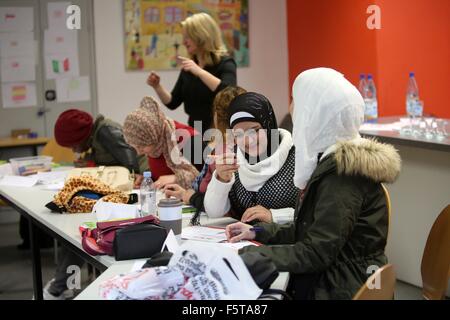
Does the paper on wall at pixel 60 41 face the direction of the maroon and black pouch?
yes

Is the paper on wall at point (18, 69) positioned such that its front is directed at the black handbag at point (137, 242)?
yes

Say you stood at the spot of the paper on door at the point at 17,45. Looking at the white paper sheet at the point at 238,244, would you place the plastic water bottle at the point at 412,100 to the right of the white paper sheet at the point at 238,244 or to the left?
left

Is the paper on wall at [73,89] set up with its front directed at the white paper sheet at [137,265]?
yes

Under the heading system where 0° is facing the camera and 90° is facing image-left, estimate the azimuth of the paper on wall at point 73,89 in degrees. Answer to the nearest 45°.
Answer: approximately 0°

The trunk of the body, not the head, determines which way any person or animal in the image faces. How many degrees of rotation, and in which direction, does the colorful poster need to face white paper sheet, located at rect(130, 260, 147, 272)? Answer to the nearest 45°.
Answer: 0° — it already faces it
